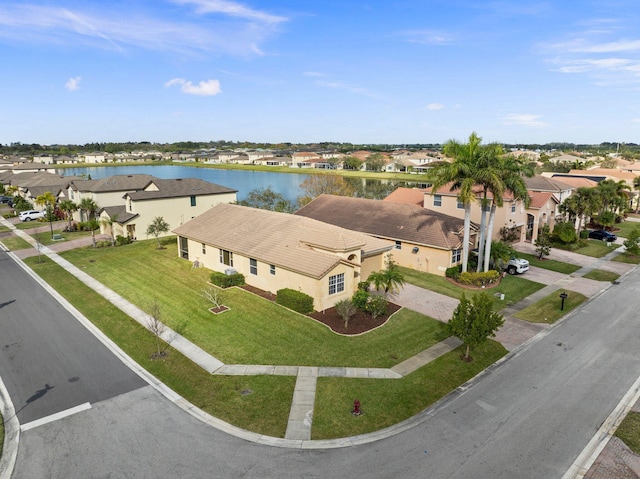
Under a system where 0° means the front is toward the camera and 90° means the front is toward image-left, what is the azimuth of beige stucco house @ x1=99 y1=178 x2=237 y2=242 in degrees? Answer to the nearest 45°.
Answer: approximately 45°

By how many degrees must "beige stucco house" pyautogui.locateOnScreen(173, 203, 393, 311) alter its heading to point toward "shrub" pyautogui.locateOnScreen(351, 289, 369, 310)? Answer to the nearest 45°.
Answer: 0° — it already faces it

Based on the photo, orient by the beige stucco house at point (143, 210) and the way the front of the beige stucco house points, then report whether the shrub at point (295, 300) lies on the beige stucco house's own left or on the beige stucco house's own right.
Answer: on the beige stucco house's own left

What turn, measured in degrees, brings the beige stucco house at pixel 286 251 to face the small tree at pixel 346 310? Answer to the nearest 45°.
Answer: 0° — it already faces it

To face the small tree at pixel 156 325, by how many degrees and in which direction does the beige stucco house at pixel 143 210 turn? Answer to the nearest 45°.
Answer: approximately 45° to its left

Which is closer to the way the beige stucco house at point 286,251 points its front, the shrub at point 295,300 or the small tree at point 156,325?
the shrub

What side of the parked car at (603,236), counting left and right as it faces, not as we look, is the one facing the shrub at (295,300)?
left

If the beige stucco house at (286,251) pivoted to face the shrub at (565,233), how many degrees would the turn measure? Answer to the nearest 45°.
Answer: approximately 45° to its left
